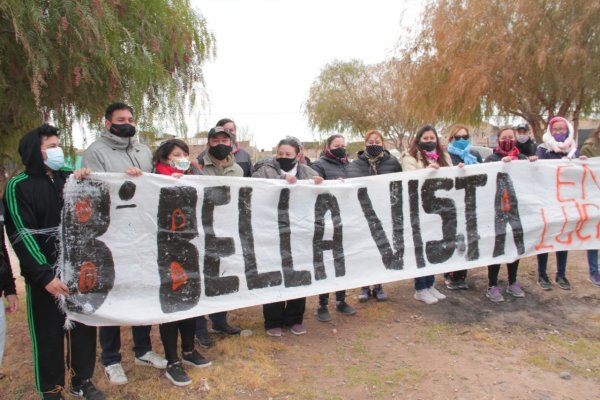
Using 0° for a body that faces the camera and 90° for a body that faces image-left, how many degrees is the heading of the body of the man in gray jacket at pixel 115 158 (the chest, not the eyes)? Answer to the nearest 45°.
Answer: approximately 315°

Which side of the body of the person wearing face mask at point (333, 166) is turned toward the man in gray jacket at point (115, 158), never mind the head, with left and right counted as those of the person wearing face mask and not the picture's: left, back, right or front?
right

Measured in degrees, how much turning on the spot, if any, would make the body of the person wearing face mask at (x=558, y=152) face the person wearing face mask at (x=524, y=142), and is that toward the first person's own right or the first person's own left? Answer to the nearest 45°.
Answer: approximately 135° to the first person's own right

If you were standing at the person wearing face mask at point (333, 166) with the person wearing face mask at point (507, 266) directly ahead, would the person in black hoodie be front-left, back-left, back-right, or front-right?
back-right

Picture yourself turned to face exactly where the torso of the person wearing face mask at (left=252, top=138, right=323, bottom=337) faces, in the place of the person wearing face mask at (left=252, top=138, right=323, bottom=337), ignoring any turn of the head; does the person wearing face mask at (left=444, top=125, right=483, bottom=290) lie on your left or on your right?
on your left

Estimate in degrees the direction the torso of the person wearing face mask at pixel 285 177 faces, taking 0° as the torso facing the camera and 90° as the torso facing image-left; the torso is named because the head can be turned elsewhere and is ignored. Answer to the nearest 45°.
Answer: approximately 0°

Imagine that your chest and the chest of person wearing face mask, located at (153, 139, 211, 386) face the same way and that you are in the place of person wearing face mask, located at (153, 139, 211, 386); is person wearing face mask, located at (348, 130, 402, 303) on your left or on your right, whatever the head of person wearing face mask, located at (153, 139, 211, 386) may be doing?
on your left

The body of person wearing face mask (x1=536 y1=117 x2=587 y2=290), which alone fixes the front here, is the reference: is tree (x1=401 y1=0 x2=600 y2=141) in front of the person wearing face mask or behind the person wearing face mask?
behind
